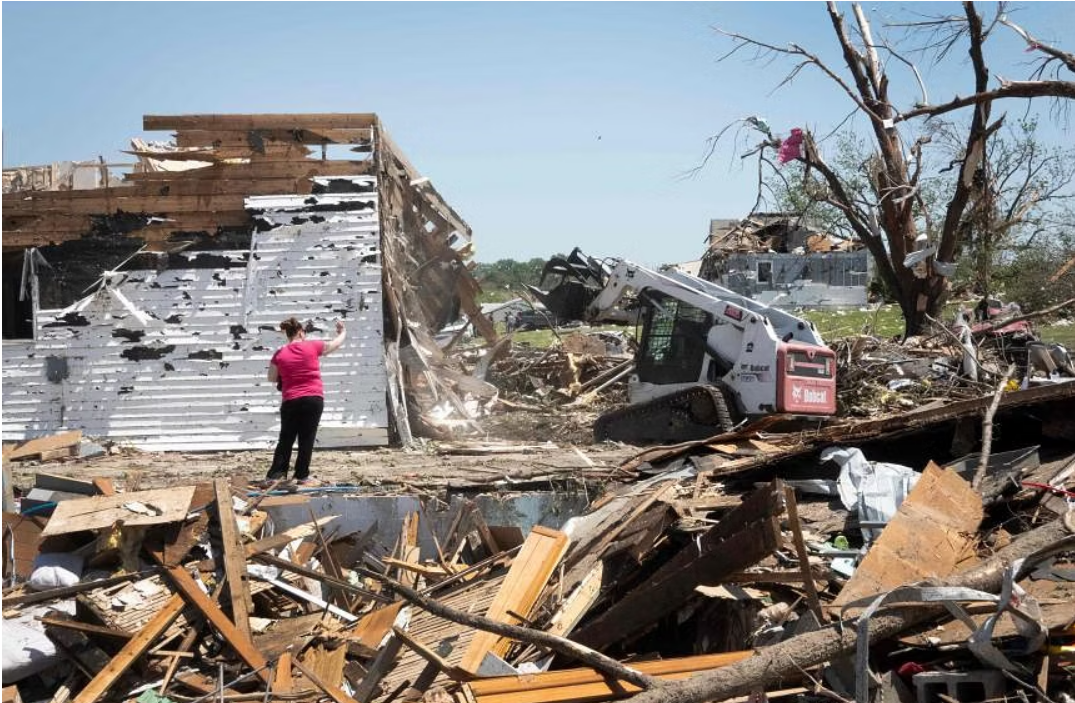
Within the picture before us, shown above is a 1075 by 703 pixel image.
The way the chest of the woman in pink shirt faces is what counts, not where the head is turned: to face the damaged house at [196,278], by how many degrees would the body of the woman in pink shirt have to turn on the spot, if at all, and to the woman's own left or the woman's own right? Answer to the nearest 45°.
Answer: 0° — they already face it

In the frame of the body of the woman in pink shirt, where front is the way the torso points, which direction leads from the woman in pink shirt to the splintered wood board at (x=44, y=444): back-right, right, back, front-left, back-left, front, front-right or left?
front-left

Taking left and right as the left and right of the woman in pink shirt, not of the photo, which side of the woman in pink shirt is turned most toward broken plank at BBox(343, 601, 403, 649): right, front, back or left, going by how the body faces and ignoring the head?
back

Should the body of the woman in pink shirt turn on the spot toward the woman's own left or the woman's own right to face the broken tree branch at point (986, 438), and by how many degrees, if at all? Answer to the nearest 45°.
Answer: approximately 135° to the woman's own right

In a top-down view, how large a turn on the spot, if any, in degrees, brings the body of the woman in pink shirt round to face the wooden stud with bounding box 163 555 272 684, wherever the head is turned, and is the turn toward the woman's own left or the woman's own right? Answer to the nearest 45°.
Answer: approximately 180°

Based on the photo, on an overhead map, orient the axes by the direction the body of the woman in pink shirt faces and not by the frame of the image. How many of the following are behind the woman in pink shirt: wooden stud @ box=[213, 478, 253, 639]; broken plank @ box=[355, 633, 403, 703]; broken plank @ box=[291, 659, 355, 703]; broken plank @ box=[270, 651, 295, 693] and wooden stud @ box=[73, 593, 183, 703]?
5

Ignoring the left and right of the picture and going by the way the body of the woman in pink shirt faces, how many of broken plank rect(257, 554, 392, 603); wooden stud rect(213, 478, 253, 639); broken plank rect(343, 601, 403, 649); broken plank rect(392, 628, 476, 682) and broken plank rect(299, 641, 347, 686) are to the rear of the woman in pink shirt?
5

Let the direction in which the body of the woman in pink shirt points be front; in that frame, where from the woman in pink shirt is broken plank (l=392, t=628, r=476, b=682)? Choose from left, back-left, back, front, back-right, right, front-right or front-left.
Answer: back

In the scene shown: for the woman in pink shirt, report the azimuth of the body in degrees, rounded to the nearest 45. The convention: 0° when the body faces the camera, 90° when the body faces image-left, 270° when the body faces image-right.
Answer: approximately 180°

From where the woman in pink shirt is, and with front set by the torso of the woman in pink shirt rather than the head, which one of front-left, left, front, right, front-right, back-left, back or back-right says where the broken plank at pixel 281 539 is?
back

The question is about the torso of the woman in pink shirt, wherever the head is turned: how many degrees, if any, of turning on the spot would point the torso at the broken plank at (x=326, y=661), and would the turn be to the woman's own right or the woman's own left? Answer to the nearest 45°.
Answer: approximately 180°

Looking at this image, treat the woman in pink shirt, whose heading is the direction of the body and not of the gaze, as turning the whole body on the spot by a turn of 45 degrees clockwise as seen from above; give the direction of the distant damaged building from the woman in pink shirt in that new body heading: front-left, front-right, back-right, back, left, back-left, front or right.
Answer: front

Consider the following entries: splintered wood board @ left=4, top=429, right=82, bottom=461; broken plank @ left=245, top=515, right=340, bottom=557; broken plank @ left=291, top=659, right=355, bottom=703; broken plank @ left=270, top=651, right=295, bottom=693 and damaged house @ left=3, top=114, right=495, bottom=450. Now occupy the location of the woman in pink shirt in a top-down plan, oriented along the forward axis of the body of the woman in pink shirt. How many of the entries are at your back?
3

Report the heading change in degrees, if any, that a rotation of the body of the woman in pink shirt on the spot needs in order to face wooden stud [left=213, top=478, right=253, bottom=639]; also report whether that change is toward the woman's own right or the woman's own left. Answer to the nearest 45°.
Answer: approximately 180°
